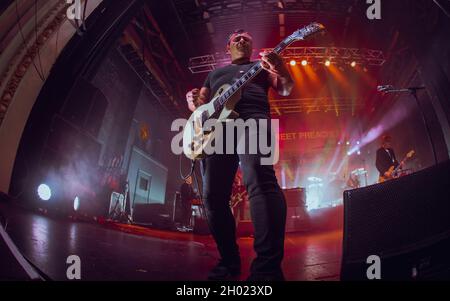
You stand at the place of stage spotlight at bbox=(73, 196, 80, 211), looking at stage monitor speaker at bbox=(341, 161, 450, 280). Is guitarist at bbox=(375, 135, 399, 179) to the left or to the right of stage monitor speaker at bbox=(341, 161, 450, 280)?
left

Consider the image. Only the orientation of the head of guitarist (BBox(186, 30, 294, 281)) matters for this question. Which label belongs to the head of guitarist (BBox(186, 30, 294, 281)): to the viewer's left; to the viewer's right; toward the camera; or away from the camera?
toward the camera

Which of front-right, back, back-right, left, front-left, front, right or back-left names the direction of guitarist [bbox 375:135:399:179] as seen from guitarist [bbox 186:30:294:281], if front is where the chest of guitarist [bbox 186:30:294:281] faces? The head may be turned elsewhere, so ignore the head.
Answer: back-left

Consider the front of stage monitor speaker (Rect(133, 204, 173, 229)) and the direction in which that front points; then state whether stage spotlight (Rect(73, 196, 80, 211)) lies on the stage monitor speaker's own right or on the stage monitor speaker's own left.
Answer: on the stage monitor speaker's own right

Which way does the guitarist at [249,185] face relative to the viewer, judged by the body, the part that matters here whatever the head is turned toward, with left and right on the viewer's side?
facing the viewer
